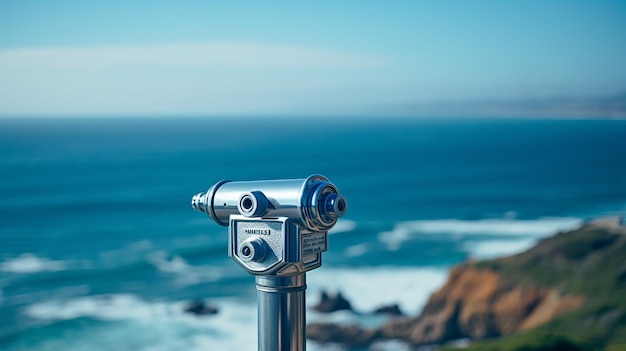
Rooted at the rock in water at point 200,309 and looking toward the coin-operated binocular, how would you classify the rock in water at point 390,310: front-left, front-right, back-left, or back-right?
front-left

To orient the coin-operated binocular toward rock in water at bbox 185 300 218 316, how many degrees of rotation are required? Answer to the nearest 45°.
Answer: approximately 135° to its left

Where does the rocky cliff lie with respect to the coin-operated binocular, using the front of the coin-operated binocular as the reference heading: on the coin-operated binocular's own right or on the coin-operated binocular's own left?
on the coin-operated binocular's own left

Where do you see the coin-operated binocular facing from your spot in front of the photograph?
facing the viewer and to the right of the viewer

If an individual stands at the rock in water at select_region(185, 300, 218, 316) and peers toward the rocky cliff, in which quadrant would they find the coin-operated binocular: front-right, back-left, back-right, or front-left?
front-right
